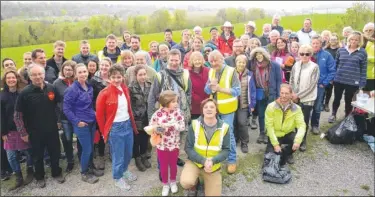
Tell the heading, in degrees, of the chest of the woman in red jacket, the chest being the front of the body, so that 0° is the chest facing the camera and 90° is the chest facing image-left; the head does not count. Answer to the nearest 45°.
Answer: approximately 315°

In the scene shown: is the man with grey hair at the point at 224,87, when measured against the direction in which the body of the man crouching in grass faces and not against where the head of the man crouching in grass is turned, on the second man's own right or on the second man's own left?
on the second man's own right

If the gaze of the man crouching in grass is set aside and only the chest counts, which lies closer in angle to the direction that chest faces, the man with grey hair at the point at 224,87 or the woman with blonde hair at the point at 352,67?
the man with grey hair

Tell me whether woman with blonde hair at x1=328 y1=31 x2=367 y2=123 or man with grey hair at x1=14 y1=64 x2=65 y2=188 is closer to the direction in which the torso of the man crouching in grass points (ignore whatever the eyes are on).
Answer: the man with grey hair

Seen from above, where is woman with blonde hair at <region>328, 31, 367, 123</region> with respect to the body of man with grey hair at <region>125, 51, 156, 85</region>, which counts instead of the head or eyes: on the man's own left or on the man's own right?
on the man's own left

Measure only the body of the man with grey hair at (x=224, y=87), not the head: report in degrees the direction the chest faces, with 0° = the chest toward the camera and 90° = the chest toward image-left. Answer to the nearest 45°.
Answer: approximately 45°

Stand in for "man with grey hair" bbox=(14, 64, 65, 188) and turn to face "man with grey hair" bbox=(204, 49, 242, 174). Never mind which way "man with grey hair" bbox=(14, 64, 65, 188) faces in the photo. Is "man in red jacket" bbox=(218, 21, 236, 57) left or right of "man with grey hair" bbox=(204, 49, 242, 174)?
left

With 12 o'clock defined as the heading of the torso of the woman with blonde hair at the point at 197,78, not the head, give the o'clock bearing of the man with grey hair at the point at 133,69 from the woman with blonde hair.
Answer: The man with grey hair is roughly at 3 o'clock from the woman with blonde hair.
